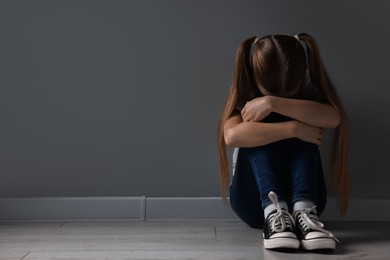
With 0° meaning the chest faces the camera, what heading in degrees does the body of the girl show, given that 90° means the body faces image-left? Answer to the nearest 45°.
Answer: approximately 0°
